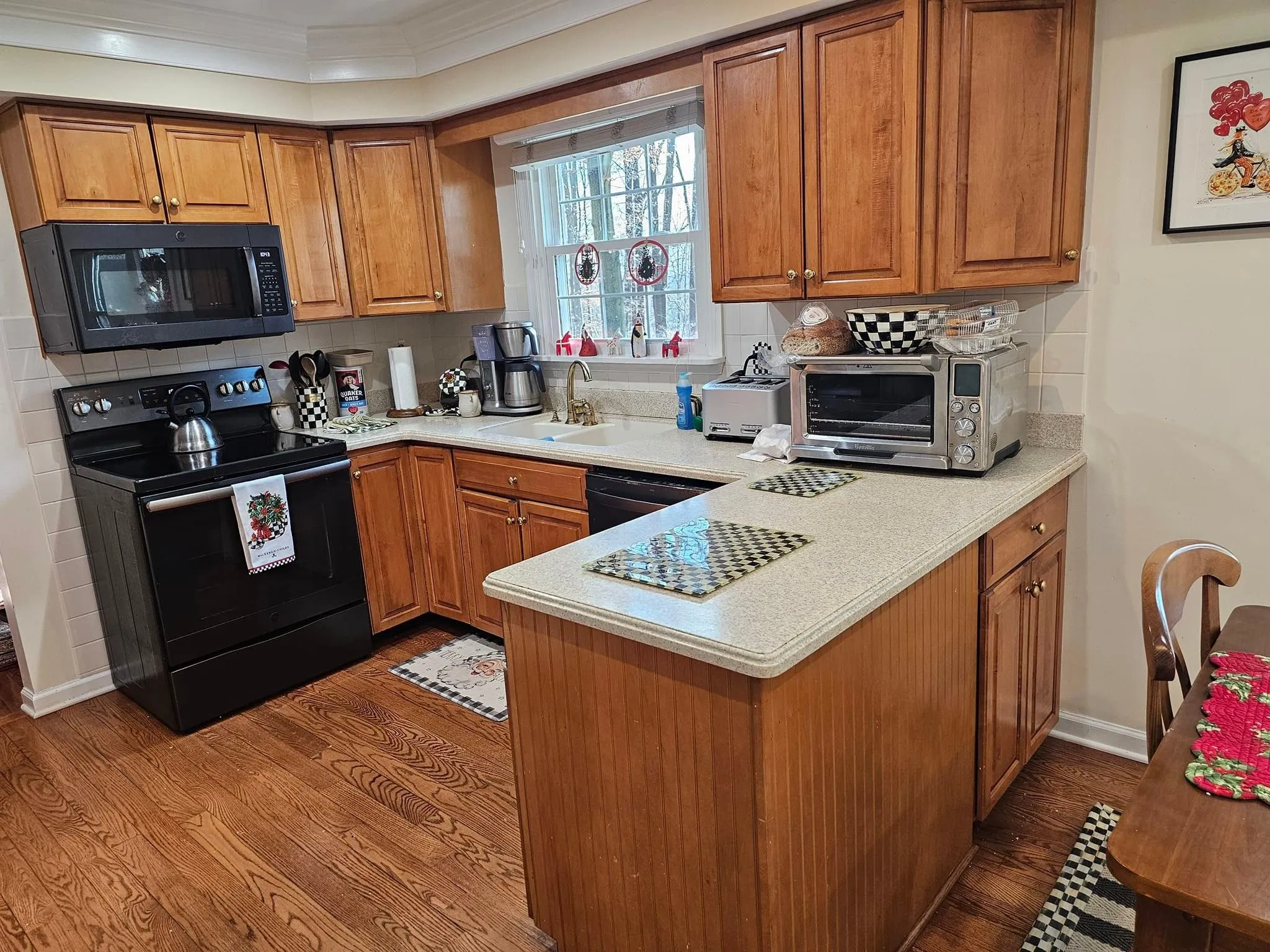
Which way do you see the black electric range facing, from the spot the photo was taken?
facing the viewer and to the right of the viewer

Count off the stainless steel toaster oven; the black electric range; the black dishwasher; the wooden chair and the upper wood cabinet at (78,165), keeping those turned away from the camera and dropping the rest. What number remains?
0

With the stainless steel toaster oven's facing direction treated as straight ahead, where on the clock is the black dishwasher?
The black dishwasher is roughly at 2 o'clock from the stainless steel toaster oven.

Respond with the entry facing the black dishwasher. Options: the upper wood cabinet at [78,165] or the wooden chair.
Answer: the upper wood cabinet

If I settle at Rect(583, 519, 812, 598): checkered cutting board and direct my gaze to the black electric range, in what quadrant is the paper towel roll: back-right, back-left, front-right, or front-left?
front-right

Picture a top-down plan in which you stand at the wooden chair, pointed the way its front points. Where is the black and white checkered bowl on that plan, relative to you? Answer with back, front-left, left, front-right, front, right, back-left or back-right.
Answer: back

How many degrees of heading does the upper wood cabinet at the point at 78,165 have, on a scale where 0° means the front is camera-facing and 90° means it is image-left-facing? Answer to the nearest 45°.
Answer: approximately 315°

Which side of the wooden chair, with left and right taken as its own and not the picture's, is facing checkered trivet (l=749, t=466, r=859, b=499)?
back

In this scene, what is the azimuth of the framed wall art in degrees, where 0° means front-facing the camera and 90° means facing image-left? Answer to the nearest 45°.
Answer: approximately 45°

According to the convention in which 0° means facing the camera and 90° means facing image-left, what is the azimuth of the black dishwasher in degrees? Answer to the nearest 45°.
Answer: approximately 45°

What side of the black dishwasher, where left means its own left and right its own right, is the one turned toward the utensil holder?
right

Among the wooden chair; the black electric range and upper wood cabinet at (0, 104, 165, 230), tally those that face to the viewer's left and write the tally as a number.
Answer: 0

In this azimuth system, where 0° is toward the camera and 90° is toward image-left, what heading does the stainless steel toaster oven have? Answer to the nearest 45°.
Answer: approximately 45°

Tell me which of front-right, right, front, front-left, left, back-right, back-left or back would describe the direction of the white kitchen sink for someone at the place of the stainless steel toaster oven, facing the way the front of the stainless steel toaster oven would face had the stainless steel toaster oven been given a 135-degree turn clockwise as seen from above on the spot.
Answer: front-left

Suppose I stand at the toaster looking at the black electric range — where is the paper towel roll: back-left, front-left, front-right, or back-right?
front-right
